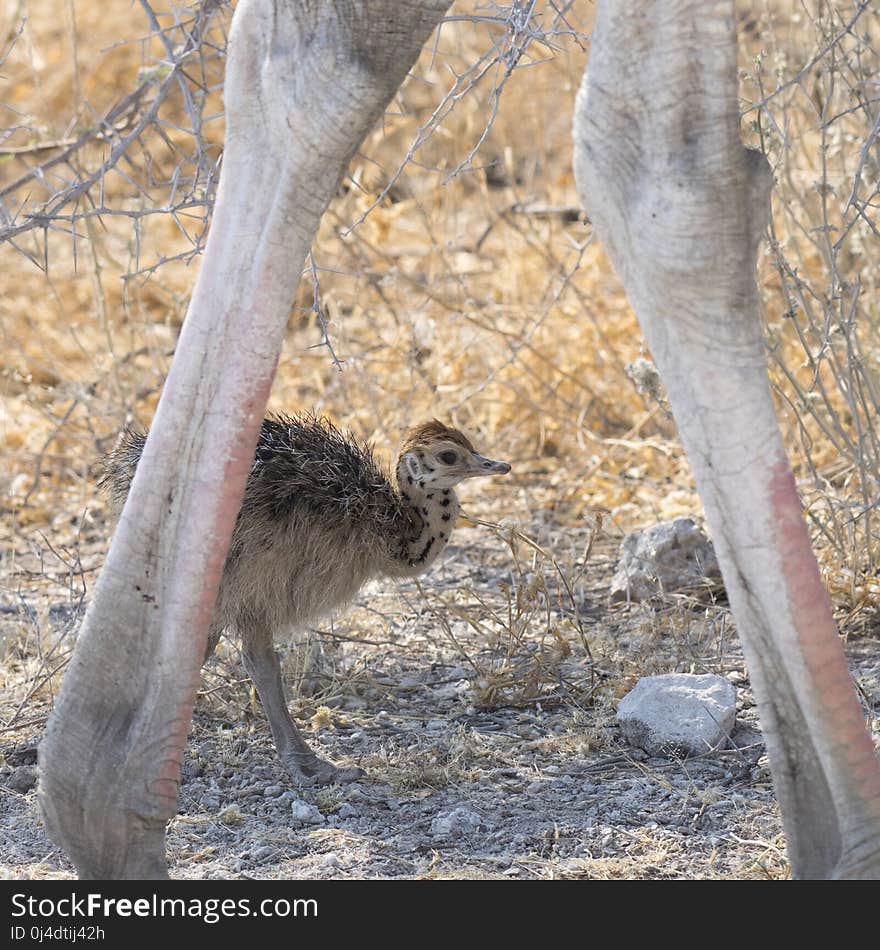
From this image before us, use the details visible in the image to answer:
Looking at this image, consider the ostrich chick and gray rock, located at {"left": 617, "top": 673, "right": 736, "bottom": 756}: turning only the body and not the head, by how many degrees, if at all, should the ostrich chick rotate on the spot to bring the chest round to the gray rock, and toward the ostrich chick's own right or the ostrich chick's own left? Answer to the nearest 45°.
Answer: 0° — it already faces it

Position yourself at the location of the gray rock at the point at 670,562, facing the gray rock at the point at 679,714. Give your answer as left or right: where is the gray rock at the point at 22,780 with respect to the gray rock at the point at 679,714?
right

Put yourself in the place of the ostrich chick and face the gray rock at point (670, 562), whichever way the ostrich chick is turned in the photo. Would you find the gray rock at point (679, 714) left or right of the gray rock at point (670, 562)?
right

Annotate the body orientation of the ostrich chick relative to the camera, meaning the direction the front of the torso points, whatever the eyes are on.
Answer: to the viewer's right

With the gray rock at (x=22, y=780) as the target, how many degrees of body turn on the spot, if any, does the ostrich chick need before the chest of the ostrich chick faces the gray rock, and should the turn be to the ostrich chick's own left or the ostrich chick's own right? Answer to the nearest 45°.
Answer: approximately 180°

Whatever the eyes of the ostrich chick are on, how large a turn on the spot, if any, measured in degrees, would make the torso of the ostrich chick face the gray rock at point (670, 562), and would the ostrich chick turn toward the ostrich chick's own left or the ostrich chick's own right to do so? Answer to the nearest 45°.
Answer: approximately 45° to the ostrich chick's own left
